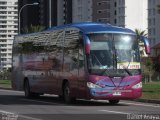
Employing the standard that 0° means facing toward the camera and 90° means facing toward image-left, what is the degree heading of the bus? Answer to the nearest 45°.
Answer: approximately 315°
